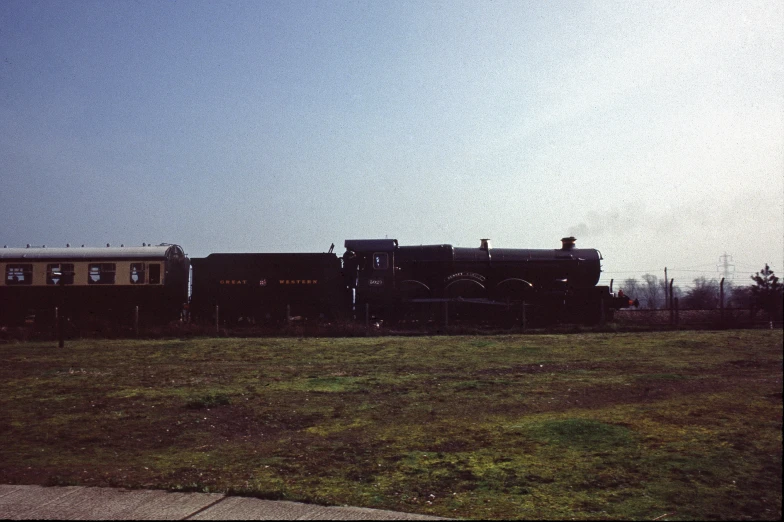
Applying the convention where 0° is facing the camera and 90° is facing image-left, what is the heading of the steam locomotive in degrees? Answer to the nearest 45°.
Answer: approximately 270°

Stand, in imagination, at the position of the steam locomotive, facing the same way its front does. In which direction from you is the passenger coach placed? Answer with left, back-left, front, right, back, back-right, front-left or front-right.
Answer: back
